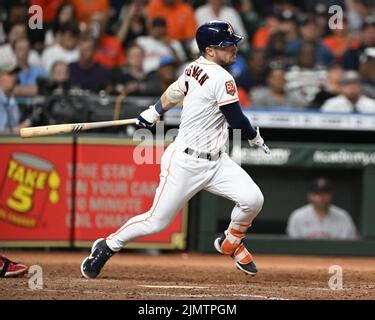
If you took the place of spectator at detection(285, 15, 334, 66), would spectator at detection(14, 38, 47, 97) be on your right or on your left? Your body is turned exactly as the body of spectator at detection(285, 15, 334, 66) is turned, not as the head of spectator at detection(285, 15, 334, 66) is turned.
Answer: on your right

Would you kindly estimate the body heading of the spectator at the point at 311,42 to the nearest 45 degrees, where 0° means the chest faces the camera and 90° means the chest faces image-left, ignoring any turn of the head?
approximately 0°

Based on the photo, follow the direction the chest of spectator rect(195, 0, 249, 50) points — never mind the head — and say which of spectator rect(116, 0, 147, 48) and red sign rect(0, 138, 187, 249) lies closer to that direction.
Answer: the red sign

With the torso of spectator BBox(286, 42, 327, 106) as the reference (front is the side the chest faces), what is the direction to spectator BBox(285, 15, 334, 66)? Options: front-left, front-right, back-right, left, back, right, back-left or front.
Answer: back

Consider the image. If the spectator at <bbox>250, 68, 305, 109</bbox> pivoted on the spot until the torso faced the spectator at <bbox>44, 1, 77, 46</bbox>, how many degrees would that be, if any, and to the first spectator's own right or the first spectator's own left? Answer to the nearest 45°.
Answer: approximately 90° to the first spectator's own right
